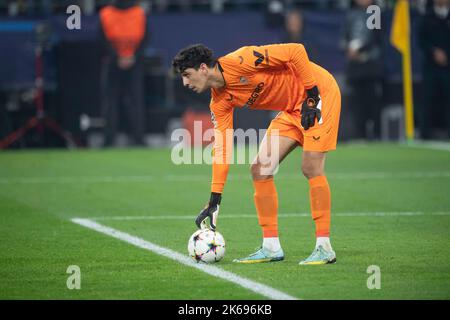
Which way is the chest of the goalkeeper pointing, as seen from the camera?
to the viewer's left

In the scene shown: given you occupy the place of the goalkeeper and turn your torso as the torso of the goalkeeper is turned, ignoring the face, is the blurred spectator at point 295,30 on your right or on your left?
on your right

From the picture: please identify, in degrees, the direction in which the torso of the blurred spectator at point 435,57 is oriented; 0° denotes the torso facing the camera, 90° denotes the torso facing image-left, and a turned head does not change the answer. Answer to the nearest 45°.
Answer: approximately 0°

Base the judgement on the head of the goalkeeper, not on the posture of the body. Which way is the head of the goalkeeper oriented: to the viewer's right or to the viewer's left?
to the viewer's left

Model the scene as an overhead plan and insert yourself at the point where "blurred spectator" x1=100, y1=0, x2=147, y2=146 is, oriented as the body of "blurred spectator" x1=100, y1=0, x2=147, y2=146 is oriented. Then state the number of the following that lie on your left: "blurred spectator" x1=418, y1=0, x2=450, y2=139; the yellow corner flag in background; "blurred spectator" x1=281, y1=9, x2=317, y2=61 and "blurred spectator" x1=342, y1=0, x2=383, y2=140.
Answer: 4

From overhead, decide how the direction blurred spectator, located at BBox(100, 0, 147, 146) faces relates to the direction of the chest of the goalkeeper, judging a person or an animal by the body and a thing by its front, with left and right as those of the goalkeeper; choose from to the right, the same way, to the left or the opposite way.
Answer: to the left

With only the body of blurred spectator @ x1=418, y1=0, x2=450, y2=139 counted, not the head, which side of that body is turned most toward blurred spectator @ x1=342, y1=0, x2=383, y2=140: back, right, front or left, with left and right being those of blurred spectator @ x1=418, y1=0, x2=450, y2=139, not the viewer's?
right

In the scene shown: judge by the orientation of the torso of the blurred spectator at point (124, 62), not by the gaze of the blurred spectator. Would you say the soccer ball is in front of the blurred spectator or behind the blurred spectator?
in front

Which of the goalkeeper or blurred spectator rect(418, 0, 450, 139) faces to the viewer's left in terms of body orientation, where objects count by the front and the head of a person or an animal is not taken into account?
the goalkeeper

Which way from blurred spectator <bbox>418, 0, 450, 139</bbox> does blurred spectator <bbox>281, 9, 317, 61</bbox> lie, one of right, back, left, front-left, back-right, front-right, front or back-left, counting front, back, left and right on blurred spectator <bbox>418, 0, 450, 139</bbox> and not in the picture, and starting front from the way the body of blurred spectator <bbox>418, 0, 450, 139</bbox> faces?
right

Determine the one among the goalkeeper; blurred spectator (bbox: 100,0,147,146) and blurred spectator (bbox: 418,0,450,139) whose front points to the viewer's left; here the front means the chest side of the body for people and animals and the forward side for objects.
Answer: the goalkeeper

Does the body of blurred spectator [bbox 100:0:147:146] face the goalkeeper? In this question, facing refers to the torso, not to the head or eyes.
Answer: yes

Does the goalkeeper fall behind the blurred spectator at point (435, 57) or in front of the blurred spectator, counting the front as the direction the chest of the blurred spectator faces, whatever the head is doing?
in front
